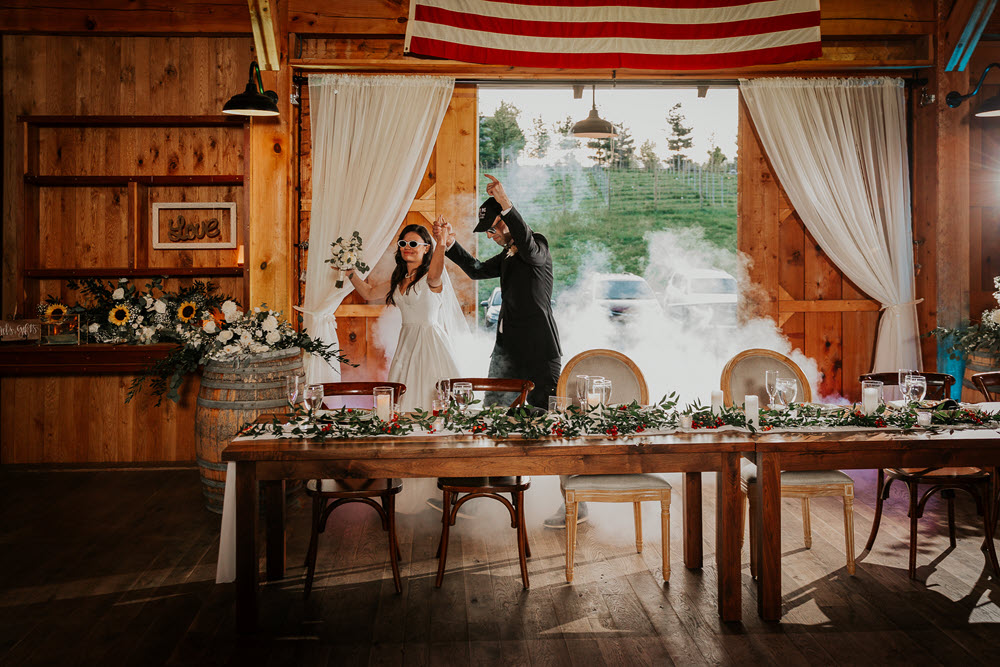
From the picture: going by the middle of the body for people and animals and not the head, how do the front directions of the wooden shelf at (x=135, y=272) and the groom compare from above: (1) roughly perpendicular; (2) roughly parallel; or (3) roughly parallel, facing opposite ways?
roughly perpendicular

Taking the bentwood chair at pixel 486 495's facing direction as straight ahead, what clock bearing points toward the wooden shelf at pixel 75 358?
The wooden shelf is roughly at 4 o'clock from the bentwood chair.

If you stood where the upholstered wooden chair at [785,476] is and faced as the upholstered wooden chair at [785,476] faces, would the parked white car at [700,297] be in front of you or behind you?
behind

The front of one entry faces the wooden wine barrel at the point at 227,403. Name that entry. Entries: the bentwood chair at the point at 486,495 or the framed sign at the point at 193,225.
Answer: the framed sign

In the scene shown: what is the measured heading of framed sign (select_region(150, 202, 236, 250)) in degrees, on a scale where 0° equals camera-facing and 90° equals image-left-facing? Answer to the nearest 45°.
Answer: approximately 0°

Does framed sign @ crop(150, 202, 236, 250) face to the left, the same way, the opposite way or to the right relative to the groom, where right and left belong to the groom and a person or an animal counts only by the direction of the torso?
to the left

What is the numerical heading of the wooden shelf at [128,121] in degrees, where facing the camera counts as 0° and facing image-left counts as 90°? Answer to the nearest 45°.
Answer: approximately 0°

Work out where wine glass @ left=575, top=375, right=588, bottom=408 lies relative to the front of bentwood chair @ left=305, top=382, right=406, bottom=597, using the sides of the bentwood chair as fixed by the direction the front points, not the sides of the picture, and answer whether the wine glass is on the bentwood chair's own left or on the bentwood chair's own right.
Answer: on the bentwood chair's own left

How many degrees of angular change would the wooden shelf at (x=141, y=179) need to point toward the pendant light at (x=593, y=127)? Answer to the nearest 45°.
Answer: approximately 45° to its left

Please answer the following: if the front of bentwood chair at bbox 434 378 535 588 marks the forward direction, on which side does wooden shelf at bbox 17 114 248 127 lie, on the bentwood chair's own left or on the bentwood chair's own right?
on the bentwood chair's own right

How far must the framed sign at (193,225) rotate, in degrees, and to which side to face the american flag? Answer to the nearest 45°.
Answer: approximately 45° to its left
